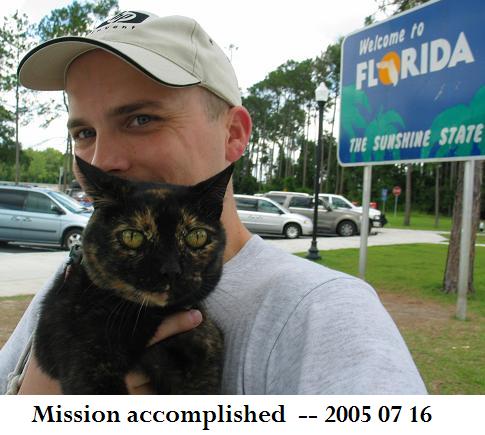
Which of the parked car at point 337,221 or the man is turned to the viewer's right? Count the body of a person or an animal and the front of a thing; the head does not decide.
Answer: the parked car

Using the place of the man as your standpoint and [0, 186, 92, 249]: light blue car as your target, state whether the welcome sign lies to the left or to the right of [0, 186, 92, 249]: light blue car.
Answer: right

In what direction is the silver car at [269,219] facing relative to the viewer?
to the viewer's right

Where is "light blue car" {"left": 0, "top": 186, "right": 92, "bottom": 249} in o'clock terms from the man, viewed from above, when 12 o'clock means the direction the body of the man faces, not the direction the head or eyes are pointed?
The light blue car is roughly at 4 o'clock from the man.

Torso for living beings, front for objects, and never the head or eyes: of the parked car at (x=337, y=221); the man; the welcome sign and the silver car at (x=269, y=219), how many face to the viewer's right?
2

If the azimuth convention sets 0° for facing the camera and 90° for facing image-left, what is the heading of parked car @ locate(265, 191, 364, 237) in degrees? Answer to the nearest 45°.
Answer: approximately 270°

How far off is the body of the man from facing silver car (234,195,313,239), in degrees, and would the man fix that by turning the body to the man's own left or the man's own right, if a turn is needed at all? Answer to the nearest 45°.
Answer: approximately 135° to the man's own right

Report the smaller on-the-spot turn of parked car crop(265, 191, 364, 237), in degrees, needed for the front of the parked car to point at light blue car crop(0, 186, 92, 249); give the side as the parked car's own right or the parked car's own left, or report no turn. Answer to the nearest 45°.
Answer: approximately 135° to the parked car's own right
